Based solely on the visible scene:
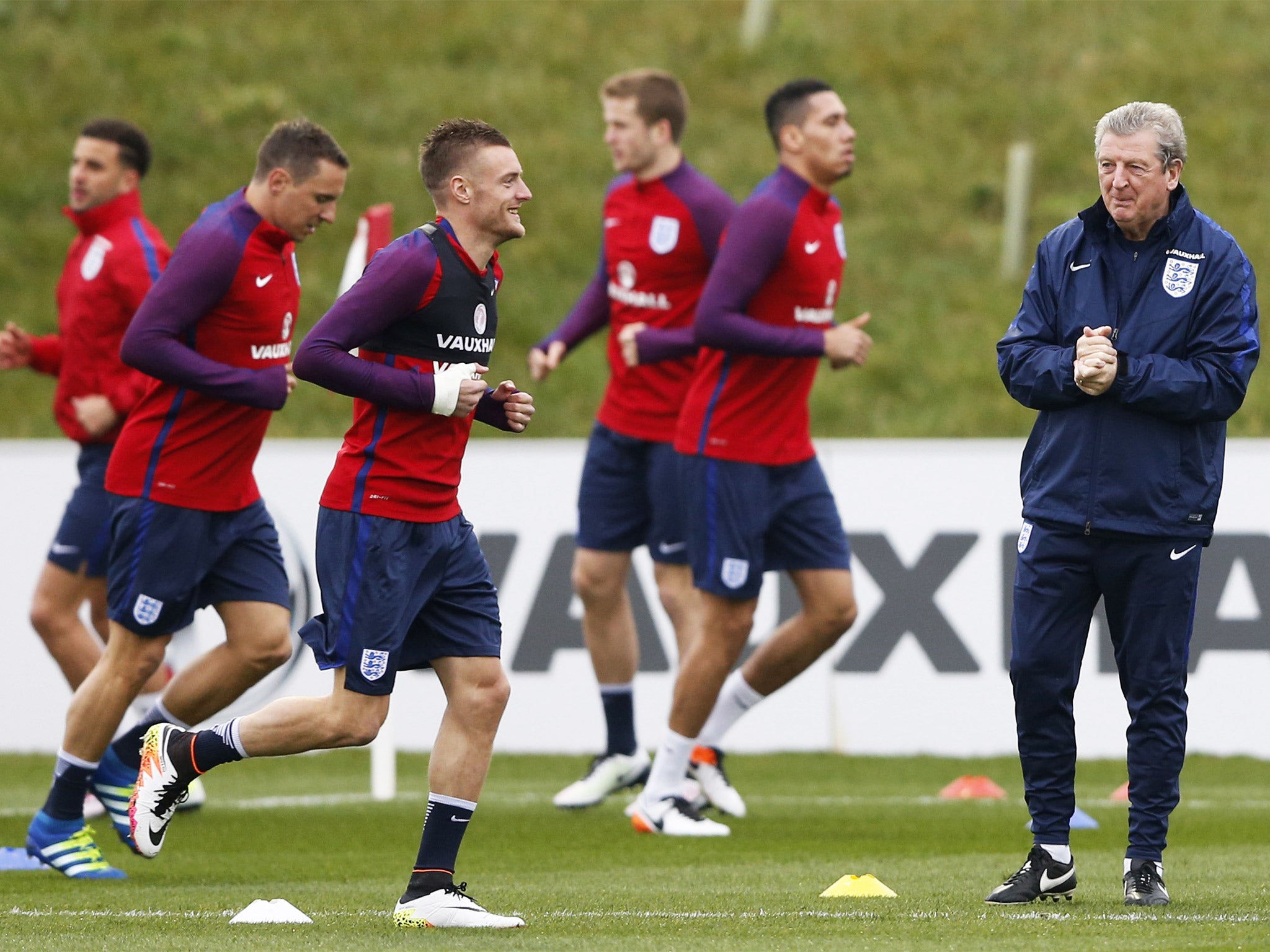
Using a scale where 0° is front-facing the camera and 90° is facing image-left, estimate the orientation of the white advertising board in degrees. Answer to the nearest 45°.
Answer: approximately 0°

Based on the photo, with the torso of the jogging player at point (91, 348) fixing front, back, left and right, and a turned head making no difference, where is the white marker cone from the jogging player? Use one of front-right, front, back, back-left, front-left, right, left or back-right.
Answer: front-left

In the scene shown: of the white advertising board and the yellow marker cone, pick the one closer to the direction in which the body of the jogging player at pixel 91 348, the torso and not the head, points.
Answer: the yellow marker cone

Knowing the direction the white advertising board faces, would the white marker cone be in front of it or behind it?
in front

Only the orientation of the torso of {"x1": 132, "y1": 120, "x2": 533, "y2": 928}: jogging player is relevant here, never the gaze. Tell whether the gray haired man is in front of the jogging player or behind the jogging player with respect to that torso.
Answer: in front

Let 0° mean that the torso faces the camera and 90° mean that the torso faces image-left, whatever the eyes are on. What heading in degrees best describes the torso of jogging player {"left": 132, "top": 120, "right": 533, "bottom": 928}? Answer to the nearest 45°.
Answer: approximately 270°

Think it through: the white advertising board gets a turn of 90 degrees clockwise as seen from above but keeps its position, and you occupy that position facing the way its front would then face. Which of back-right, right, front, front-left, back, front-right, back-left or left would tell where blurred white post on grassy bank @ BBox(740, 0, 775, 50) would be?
right

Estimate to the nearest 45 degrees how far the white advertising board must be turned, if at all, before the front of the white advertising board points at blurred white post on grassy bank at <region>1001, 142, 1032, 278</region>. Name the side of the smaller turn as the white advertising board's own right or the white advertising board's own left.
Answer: approximately 180°

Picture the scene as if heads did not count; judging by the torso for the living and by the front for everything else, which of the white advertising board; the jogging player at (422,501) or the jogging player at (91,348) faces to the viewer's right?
the jogging player at (422,501)
